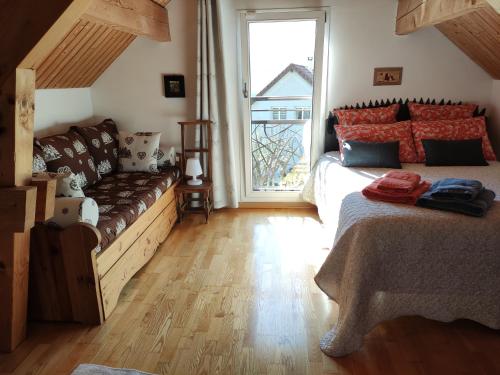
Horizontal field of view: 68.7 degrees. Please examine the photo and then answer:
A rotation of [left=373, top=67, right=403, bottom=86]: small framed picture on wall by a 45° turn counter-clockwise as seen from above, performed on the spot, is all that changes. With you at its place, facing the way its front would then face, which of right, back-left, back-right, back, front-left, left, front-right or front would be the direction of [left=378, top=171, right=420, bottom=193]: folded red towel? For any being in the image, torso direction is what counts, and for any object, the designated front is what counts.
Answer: front-right

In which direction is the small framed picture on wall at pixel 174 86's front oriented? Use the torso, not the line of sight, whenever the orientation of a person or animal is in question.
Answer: toward the camera

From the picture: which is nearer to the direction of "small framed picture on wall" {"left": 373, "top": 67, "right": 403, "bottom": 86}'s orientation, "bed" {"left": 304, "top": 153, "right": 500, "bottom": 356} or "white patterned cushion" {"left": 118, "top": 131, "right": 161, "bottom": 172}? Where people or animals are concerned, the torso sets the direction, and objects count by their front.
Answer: the bed

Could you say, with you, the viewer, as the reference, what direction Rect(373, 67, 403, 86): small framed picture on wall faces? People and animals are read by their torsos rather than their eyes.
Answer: facing the viewer

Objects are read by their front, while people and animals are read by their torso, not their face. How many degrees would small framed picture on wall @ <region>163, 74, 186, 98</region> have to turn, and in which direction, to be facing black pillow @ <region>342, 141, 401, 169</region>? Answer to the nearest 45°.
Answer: approximately 45° to its left

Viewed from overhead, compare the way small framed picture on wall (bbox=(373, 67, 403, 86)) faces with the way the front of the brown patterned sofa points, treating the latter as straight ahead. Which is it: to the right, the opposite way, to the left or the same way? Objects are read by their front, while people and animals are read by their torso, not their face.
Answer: to the right

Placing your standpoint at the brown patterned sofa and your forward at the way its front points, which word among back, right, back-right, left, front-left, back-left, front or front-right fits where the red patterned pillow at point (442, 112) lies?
front-left

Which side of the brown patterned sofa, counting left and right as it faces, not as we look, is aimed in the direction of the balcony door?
left

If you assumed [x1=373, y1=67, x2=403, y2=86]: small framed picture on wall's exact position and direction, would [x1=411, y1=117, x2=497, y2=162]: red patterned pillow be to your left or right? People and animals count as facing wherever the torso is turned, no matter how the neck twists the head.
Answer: on your left

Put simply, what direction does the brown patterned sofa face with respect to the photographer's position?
facing the viewer and to the right of the viewer

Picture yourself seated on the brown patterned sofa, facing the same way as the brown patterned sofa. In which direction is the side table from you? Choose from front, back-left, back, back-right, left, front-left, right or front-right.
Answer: left

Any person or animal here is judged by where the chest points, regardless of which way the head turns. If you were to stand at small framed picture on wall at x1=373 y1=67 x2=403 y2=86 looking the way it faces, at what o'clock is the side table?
The side table is roughly at 2 o'clock from the small framed picture on wall.

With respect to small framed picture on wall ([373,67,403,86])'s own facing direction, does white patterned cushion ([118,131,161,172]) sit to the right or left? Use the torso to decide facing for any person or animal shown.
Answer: on its right

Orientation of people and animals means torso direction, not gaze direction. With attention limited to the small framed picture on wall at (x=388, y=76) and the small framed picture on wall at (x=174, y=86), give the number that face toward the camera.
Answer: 2
